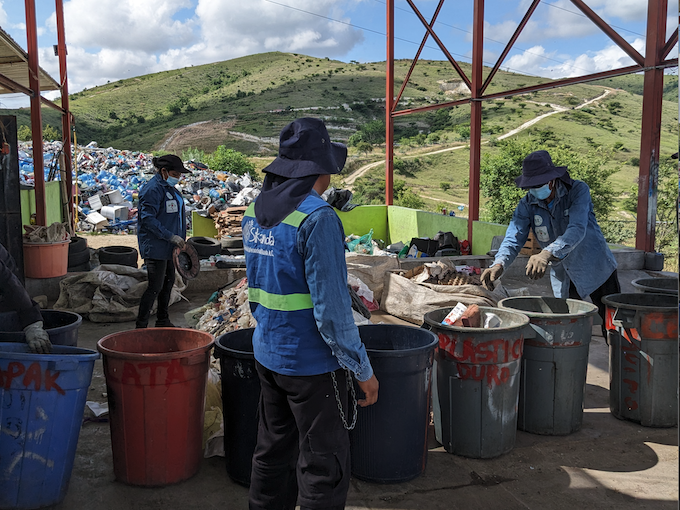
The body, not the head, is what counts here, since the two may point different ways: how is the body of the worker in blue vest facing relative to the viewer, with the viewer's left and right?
facing away from the viewer and to the right of the viewer

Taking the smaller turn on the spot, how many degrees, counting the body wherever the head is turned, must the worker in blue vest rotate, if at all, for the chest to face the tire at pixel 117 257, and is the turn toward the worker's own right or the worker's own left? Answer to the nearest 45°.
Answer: approximately 90° to the worker's own left

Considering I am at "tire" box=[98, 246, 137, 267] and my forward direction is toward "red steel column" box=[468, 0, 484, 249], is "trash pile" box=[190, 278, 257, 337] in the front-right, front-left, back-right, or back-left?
front-right

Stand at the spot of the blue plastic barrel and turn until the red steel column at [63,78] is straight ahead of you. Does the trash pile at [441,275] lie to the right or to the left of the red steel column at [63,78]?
right

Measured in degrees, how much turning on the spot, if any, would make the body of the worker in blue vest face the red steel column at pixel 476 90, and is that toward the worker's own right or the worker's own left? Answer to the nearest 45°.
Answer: approximately 45° to the worker's own left

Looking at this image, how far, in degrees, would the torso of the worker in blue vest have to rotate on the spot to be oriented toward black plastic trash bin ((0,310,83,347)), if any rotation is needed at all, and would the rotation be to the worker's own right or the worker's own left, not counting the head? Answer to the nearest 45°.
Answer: approximately 90° to the worker's own left

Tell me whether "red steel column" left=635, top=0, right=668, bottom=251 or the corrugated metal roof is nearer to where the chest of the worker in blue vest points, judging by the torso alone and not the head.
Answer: the red steel column

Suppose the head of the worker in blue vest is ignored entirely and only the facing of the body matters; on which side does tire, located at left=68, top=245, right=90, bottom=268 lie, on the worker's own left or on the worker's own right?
on the worker's own left

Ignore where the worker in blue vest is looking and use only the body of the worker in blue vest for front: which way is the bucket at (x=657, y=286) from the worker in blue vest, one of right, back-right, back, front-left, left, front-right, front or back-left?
front

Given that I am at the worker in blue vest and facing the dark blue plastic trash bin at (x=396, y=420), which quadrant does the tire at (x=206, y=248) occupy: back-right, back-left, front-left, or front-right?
front-left

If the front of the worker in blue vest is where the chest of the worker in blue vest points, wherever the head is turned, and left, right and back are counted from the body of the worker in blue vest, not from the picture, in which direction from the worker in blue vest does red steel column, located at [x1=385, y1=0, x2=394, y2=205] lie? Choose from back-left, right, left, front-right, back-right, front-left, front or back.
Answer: front-left

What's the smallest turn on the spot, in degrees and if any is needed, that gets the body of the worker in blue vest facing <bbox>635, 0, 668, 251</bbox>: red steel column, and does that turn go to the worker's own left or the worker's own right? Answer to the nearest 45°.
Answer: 0° — they already face it

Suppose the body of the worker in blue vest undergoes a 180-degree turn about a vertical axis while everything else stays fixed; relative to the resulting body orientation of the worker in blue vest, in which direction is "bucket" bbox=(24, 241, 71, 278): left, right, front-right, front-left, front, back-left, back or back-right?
right

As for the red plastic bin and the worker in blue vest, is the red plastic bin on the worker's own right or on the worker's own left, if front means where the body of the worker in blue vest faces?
on the worker's own left

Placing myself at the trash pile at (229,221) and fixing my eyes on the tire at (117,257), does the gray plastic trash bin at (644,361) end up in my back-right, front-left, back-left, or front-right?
front-left

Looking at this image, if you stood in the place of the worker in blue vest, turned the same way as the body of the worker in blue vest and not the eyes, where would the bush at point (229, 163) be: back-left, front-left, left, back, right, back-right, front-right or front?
front-left
